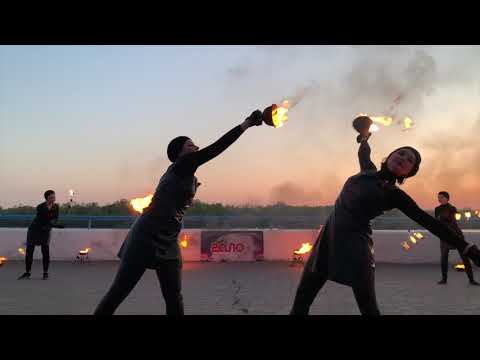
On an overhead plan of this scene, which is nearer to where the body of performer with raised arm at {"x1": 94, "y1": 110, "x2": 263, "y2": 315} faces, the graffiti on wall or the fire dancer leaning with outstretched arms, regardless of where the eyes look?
the fire dancer leaning with outstretched arms

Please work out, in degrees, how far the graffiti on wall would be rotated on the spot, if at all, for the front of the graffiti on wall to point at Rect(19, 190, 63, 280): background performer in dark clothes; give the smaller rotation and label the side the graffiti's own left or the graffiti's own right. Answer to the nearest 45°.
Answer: approximately 45° to the graffiti's own right

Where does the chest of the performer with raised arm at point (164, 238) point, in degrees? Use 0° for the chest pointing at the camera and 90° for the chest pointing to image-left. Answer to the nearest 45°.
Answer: approximately 270°

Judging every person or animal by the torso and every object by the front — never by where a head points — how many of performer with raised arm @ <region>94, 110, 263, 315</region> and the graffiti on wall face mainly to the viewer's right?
1

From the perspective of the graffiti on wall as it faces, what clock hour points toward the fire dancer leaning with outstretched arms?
The fire dancer leaning with outstretched arms is roughly at 12 o'clock from the graffiti on wall.

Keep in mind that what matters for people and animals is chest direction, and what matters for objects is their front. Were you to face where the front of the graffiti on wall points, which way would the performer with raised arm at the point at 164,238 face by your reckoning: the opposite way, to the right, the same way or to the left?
to the left

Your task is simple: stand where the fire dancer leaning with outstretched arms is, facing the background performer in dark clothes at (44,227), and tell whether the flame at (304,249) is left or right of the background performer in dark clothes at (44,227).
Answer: right

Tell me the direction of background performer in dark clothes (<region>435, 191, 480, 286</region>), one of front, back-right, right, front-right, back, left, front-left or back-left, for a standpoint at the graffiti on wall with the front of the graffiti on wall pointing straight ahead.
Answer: front-left

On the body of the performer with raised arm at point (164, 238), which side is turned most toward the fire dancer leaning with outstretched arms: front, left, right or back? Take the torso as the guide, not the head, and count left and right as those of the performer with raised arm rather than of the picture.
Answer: front

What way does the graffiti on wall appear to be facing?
toward the camera
